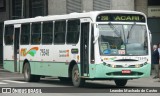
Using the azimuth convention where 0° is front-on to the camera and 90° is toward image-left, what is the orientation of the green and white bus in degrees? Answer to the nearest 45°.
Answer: approximately 315°
